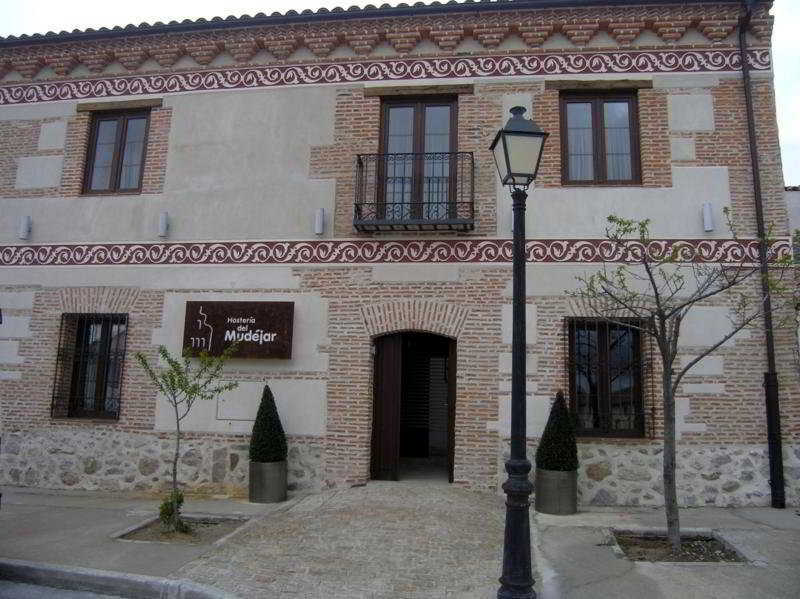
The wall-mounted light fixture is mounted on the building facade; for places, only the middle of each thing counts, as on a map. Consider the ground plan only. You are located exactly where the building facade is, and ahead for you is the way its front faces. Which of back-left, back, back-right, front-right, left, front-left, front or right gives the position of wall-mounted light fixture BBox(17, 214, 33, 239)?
right

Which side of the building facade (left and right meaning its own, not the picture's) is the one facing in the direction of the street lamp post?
front

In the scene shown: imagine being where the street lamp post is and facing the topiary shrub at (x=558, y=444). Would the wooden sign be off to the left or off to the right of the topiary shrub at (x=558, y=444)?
left

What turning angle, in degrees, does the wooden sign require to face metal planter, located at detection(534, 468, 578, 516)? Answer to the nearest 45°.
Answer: approximately 45° to its left
